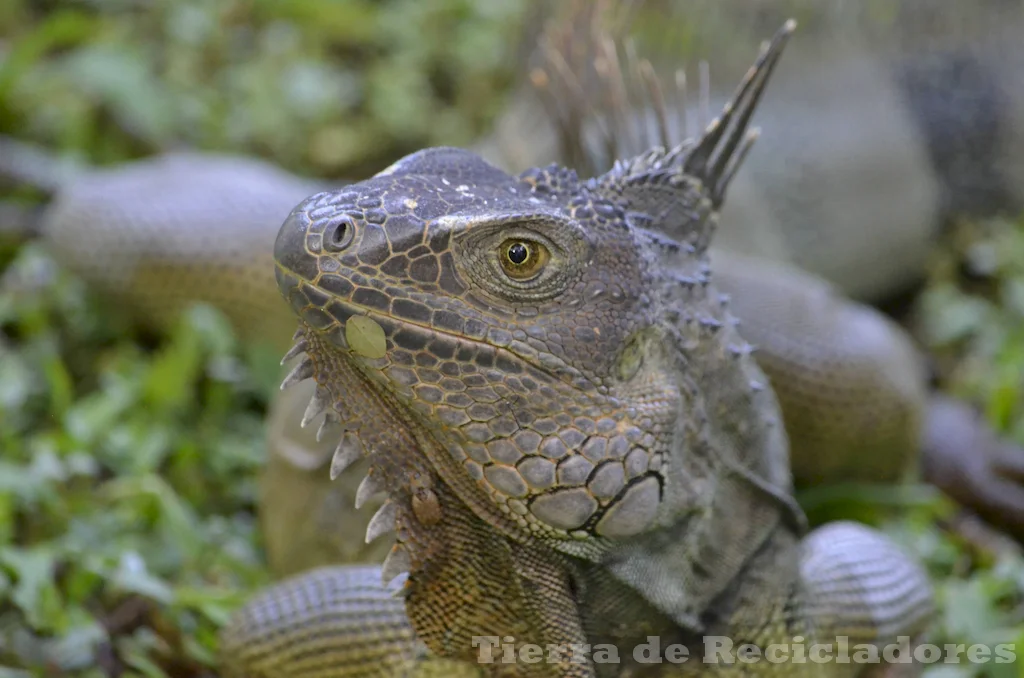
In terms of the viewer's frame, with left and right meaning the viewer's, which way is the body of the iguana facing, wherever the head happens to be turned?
facing the viewer and to the left of the viewer
